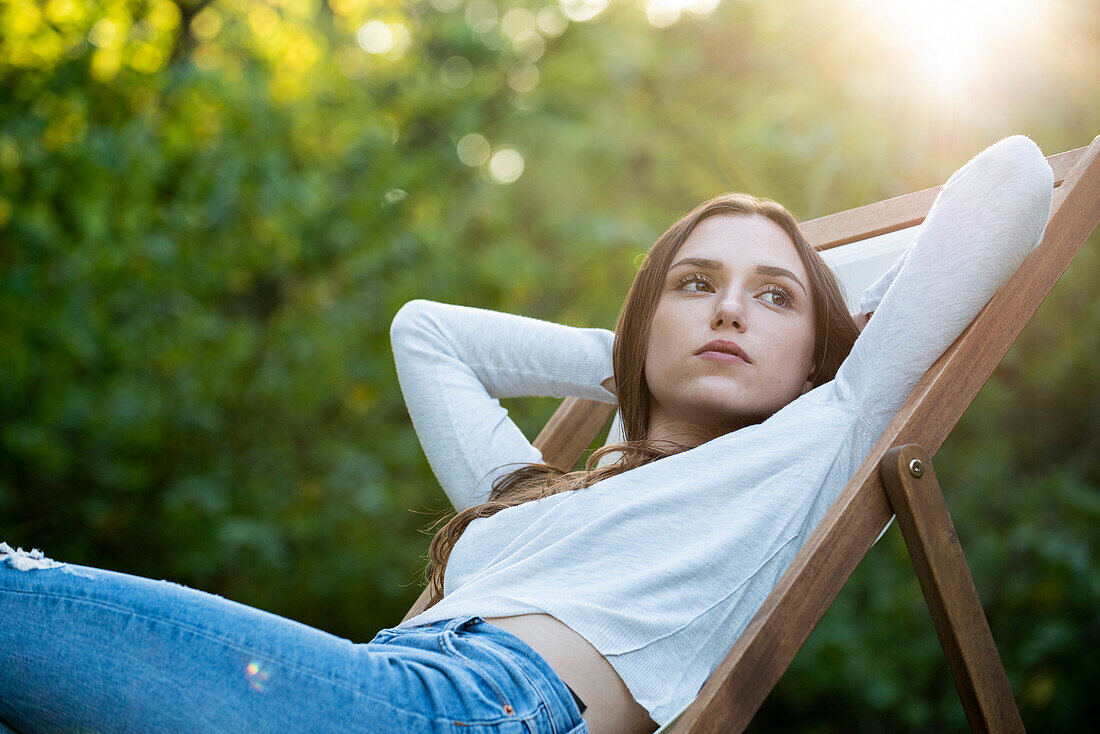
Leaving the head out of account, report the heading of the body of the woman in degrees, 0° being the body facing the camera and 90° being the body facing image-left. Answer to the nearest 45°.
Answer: approximately 45°
